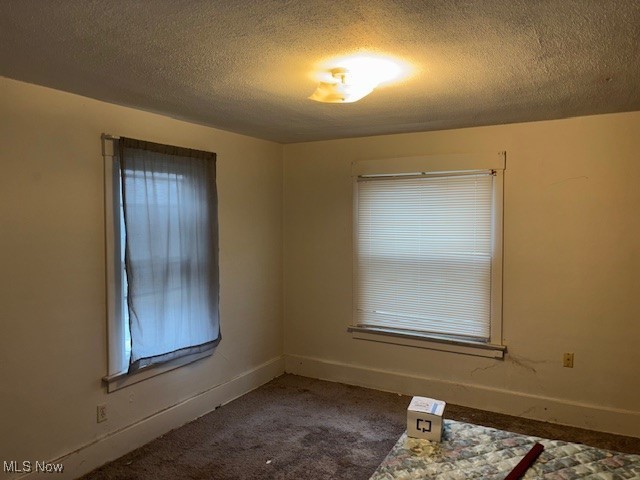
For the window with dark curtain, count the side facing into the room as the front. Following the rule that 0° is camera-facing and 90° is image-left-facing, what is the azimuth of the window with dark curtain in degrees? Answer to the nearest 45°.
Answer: approximately 315°

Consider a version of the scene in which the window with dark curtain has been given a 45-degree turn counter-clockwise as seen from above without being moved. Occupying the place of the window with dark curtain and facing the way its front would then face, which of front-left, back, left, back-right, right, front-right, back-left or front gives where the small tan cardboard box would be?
front-right

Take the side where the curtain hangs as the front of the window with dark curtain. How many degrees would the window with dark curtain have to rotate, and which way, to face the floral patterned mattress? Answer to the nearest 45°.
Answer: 0° — it already faces it

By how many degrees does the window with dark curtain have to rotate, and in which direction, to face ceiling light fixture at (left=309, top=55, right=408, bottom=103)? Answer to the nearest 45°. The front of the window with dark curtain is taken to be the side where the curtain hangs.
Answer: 0° — it already faces it
